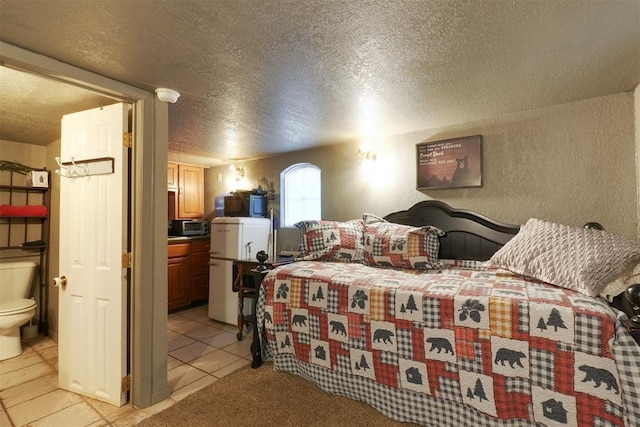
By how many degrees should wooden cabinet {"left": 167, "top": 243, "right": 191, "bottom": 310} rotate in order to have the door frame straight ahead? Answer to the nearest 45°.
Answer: approximately 45° to its right

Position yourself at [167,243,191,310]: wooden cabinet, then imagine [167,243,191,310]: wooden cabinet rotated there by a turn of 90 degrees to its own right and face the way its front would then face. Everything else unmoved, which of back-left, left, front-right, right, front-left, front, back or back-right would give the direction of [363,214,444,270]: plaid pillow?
left

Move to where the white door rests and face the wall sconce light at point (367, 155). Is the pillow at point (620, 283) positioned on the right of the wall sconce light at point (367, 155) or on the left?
right

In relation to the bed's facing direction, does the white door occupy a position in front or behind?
in front

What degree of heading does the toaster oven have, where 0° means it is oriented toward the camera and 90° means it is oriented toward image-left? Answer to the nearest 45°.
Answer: approximately 315°

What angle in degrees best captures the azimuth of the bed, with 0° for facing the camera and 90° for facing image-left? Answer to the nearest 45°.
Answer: approximately 45°

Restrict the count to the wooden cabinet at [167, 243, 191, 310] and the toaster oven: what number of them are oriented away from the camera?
0

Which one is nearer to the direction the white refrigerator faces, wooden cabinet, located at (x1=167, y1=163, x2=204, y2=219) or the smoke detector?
the smoke detector

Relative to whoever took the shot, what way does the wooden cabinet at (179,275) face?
facing the viewer and to the right of the viewer

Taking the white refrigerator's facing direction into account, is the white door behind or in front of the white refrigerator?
in front

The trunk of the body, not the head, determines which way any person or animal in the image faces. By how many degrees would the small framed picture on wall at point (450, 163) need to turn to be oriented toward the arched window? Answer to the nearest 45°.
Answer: approximately 45° to its right
